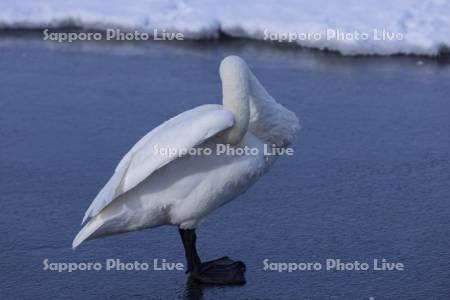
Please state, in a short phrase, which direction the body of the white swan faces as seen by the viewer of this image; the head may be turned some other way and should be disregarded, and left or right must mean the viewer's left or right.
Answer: facing to the right of the viewer
